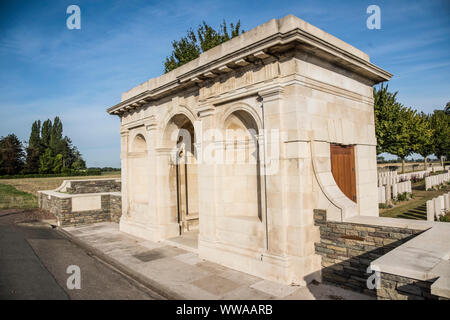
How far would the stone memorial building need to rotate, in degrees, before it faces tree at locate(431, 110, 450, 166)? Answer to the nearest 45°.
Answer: approximately 180°

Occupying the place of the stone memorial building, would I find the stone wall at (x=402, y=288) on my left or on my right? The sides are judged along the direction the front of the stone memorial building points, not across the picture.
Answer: on my left

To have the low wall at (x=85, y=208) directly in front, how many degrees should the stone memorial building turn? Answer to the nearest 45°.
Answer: approximately 90° to its right

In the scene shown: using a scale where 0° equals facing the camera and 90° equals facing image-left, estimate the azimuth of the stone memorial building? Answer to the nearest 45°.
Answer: approximately 45°

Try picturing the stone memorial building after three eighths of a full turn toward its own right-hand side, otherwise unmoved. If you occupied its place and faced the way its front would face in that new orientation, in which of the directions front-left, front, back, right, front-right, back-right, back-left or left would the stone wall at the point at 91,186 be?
front-left

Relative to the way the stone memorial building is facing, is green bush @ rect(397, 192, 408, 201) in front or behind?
behind

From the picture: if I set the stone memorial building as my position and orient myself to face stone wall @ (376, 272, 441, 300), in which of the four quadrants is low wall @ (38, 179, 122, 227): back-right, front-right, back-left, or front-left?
back-right

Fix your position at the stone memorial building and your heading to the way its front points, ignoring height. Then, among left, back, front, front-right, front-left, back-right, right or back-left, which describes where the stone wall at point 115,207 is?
right
